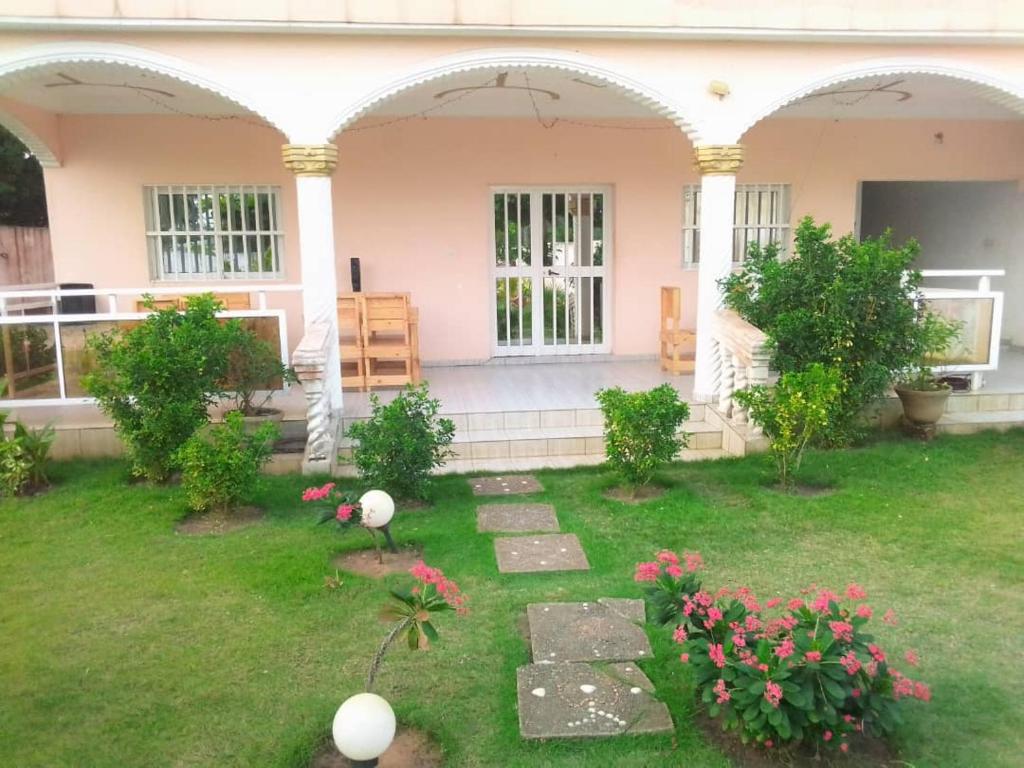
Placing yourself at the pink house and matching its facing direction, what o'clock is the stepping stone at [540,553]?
The stepping stone is roughly at 12 o'clock from the pink house.

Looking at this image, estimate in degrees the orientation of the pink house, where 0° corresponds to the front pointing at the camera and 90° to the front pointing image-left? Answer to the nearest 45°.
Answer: approximately 0°

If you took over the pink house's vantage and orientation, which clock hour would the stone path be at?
The stone path is roughly at 12 o'clock from the pink house.

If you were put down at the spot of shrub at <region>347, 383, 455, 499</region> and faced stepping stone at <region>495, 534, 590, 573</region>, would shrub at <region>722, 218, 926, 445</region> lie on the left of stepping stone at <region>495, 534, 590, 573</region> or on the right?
left

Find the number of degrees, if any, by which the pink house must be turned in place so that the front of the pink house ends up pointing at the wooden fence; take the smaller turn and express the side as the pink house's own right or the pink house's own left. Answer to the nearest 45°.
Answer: approximately 135° to the pink house's own right

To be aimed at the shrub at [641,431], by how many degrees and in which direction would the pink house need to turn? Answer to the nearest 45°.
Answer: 0° — it already faces it

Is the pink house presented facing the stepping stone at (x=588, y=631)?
yes

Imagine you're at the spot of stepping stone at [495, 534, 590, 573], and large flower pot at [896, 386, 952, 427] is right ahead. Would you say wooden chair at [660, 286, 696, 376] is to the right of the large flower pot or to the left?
left

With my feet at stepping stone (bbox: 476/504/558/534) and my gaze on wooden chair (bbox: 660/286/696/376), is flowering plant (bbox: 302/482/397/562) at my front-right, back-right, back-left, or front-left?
back-left

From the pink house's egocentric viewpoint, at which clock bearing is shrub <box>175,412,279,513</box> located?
The shrub is roughly at 1 o'clock from the pink house.
